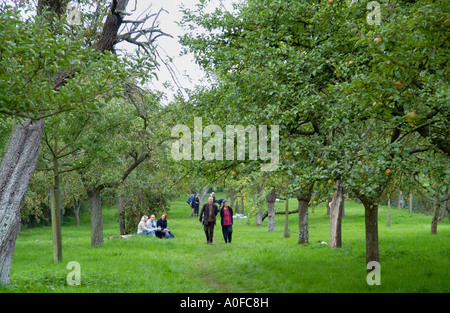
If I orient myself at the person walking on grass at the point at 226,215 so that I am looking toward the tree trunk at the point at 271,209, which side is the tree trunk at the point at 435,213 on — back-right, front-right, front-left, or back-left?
front-right

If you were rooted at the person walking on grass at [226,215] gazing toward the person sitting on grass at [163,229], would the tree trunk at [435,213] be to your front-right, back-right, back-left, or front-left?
back-right

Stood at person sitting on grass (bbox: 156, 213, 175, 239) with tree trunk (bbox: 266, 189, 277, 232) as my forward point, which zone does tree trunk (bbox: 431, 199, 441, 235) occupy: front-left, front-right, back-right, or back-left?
front-right

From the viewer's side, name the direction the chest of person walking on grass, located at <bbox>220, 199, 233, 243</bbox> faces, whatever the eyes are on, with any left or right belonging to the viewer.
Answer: facing the viewer

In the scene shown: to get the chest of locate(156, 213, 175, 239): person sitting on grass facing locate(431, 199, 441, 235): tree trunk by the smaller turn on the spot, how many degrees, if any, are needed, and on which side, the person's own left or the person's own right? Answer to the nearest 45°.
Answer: approximately 45° to the person's own left

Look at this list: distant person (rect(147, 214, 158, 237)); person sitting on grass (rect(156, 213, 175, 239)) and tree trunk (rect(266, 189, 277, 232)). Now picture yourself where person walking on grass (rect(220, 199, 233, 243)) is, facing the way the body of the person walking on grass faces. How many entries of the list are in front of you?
0

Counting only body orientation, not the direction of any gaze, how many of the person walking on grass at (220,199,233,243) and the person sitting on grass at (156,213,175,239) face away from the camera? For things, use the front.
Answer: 0

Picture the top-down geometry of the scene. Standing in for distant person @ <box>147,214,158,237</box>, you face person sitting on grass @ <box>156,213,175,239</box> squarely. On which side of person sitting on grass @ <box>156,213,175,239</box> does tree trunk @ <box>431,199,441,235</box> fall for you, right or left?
left

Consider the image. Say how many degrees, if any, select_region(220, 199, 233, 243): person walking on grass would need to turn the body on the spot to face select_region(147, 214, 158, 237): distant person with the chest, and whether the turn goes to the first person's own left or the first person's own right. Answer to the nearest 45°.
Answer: approximately 135° to the first person's own right

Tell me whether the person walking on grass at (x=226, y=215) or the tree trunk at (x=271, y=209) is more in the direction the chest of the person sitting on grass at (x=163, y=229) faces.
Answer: the person walking on grass

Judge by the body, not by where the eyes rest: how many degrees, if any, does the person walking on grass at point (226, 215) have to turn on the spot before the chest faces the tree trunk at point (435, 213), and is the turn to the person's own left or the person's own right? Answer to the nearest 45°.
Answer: approximately 90° to the person's own left

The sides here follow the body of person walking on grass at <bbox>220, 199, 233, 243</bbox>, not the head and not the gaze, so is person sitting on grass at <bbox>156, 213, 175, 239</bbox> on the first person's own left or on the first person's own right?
on the first person's own right

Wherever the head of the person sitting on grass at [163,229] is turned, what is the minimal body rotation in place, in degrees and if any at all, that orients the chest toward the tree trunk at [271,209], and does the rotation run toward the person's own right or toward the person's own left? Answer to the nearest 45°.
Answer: approximately 90° to the person's own left
